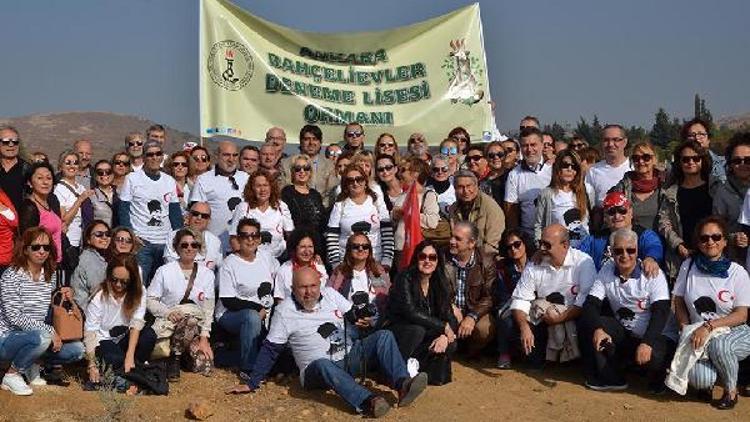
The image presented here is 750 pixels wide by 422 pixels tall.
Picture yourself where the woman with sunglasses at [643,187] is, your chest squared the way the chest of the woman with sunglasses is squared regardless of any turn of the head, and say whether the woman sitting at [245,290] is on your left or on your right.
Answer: on your right
